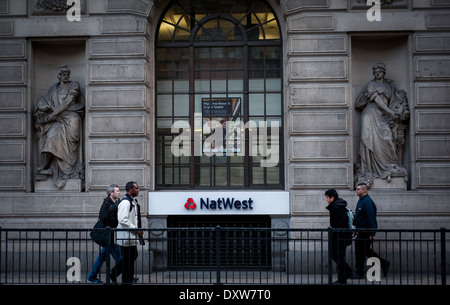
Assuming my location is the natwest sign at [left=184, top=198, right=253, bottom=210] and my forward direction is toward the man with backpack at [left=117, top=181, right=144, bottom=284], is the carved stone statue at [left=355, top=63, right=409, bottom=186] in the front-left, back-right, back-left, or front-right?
back-left

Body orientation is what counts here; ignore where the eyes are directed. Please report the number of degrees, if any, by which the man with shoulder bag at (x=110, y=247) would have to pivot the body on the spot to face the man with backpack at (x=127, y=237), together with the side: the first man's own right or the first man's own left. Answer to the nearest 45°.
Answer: approximately 45° to the first man's own right

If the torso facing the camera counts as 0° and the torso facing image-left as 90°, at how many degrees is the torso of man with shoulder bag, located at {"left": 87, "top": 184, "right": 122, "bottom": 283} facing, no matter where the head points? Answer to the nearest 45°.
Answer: approximately 270°

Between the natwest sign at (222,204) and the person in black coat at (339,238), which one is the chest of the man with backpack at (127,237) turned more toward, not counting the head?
the person in black coat

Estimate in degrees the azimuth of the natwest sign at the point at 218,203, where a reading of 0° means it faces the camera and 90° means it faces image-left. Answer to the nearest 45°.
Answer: approximately 0°

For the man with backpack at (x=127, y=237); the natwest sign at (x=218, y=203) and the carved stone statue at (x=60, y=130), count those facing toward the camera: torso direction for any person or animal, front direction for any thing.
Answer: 2

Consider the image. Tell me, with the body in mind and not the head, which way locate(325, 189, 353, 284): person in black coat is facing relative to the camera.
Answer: to the viewer's left

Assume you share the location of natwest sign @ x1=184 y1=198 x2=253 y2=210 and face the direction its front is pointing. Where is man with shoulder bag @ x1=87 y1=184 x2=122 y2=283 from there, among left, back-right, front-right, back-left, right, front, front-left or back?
front-right

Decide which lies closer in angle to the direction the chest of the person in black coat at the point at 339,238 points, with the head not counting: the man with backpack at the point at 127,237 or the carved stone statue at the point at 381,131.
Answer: the man with backpack

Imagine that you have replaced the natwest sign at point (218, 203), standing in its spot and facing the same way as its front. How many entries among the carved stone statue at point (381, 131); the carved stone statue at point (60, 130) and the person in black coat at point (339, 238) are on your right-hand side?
1
